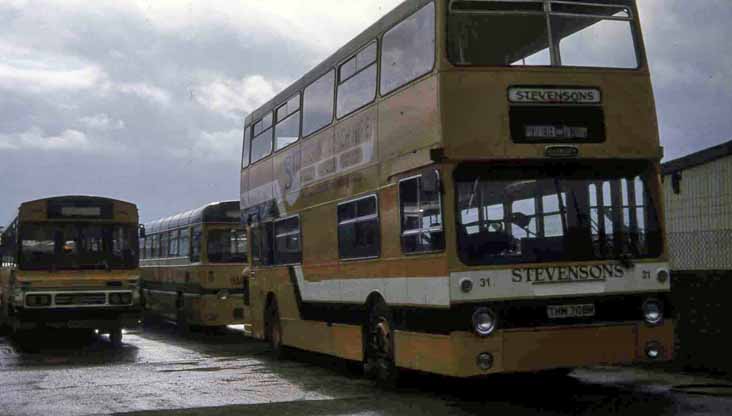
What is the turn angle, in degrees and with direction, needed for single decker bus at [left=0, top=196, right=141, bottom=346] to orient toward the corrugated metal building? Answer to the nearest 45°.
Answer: approximately 45° to its left

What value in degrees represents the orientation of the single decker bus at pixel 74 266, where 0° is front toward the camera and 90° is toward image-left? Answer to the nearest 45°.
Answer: approximately 0°

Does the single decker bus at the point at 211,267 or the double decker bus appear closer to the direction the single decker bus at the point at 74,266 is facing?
the double decker bus

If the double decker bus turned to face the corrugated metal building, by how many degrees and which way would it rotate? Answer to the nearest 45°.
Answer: approximately 90° to its left

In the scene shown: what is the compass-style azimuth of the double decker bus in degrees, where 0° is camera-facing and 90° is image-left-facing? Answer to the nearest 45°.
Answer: approximately 315°

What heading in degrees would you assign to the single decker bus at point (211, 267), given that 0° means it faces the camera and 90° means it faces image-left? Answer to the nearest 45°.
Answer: approximately 315°
